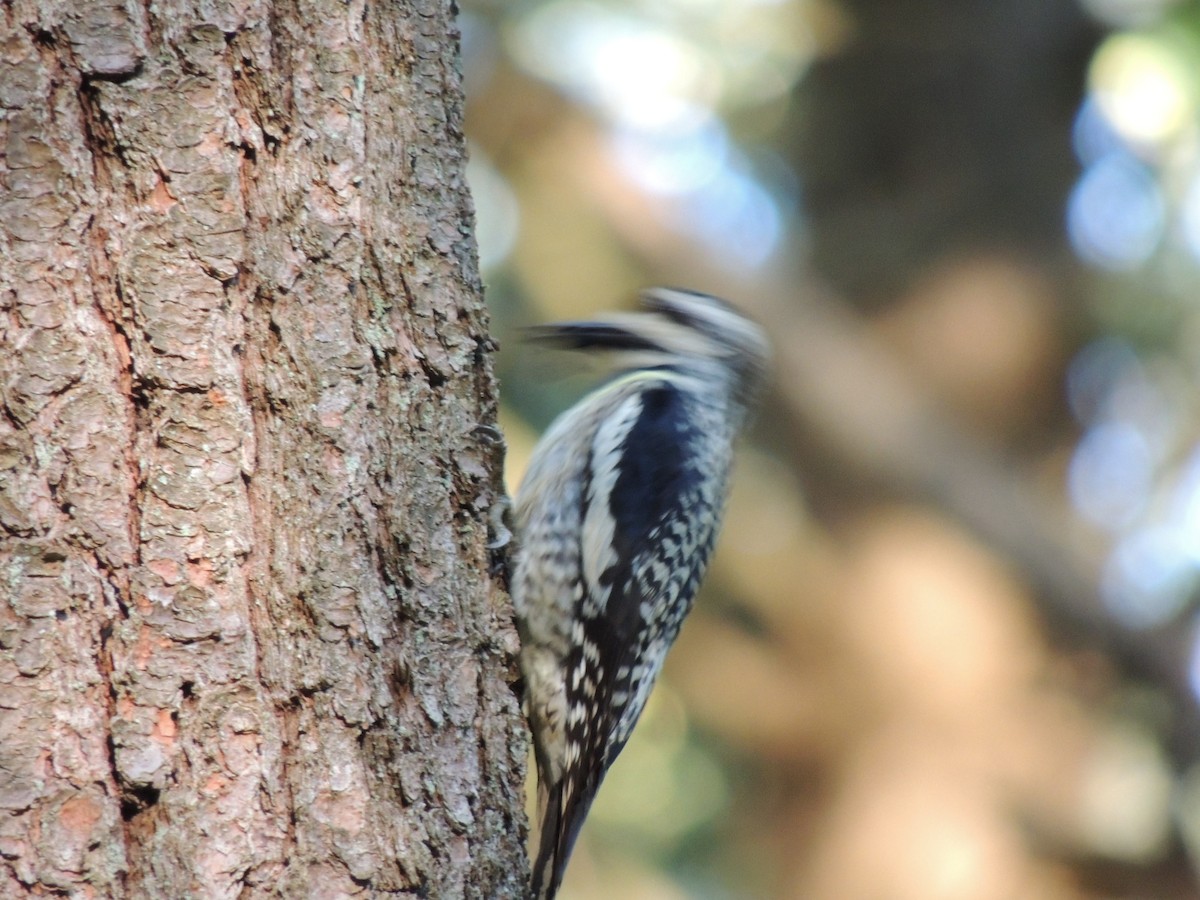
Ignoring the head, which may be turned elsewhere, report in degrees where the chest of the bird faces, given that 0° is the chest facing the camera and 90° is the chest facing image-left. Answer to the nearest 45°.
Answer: approximately 90°
